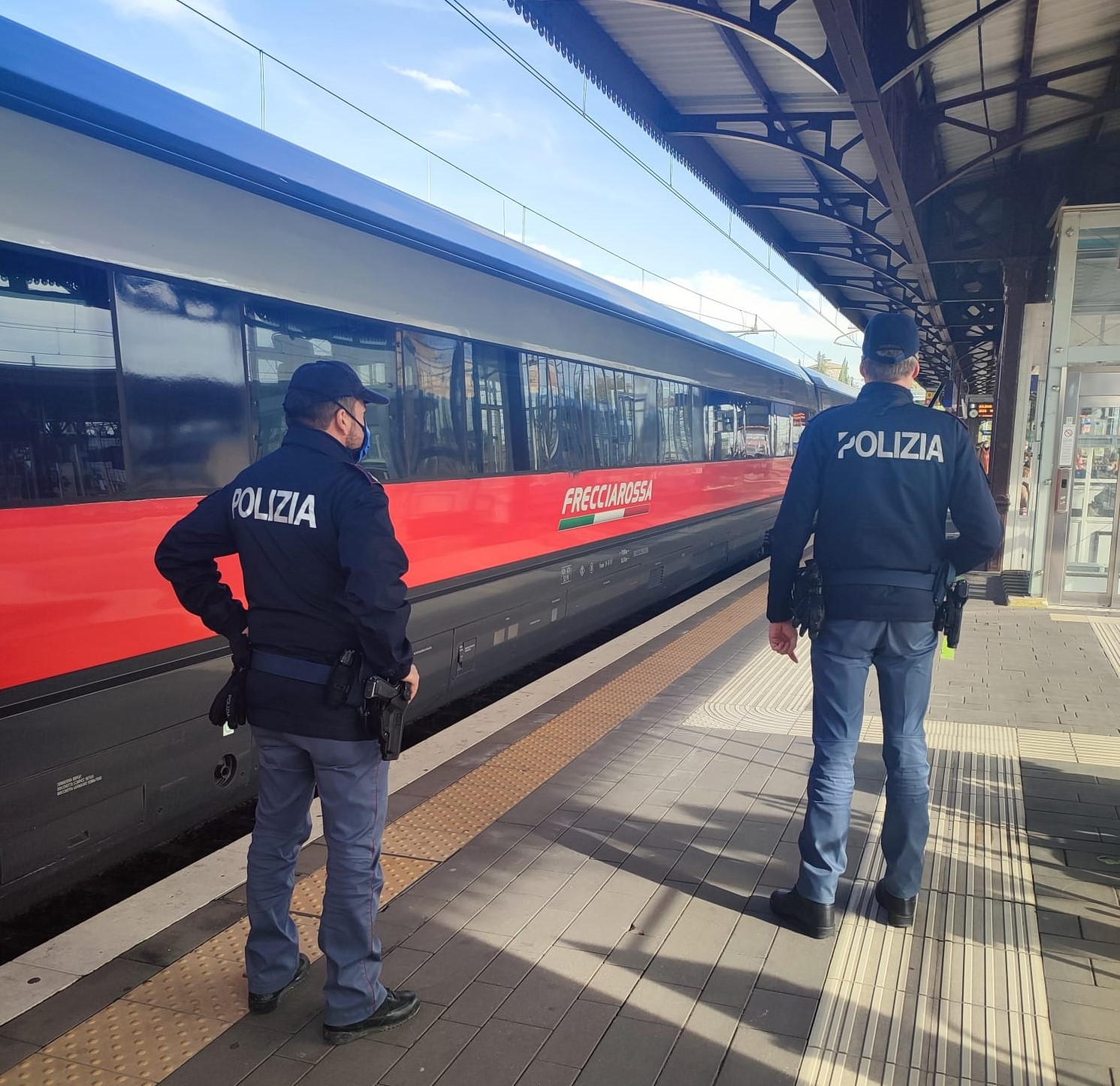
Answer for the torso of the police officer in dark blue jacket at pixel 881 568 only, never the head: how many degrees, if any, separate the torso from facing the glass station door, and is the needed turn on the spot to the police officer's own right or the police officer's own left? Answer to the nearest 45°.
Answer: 0° — they already face it

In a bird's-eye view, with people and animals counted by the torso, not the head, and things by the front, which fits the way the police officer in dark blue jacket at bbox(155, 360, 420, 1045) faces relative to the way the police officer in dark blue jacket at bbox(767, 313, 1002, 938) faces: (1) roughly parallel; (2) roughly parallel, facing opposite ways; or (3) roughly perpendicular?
roughly parallel

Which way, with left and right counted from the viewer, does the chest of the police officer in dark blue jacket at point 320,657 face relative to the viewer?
facing away from the viewer and to the right of the viewer

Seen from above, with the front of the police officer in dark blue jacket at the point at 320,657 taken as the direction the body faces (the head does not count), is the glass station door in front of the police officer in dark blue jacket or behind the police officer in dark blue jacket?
in front

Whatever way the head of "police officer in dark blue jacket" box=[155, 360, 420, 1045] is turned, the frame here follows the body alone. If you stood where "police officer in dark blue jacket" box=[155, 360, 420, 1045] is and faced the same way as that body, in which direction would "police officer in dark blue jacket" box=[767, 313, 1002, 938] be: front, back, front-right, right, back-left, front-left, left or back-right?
front-right

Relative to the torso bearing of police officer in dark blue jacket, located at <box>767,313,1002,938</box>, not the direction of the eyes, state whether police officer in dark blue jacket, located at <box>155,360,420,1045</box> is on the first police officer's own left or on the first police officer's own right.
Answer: on the first police officer's own left

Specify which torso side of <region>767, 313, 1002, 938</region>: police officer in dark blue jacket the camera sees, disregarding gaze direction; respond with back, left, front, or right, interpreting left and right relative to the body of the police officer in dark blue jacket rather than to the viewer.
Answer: back

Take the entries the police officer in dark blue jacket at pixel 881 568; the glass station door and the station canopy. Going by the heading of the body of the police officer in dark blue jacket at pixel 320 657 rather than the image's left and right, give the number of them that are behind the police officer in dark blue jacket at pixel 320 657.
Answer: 0

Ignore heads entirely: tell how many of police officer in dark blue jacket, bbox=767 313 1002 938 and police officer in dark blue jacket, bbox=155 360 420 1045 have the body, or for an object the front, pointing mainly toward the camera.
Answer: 0

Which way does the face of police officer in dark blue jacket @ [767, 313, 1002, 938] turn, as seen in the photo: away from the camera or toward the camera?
away from the camera
